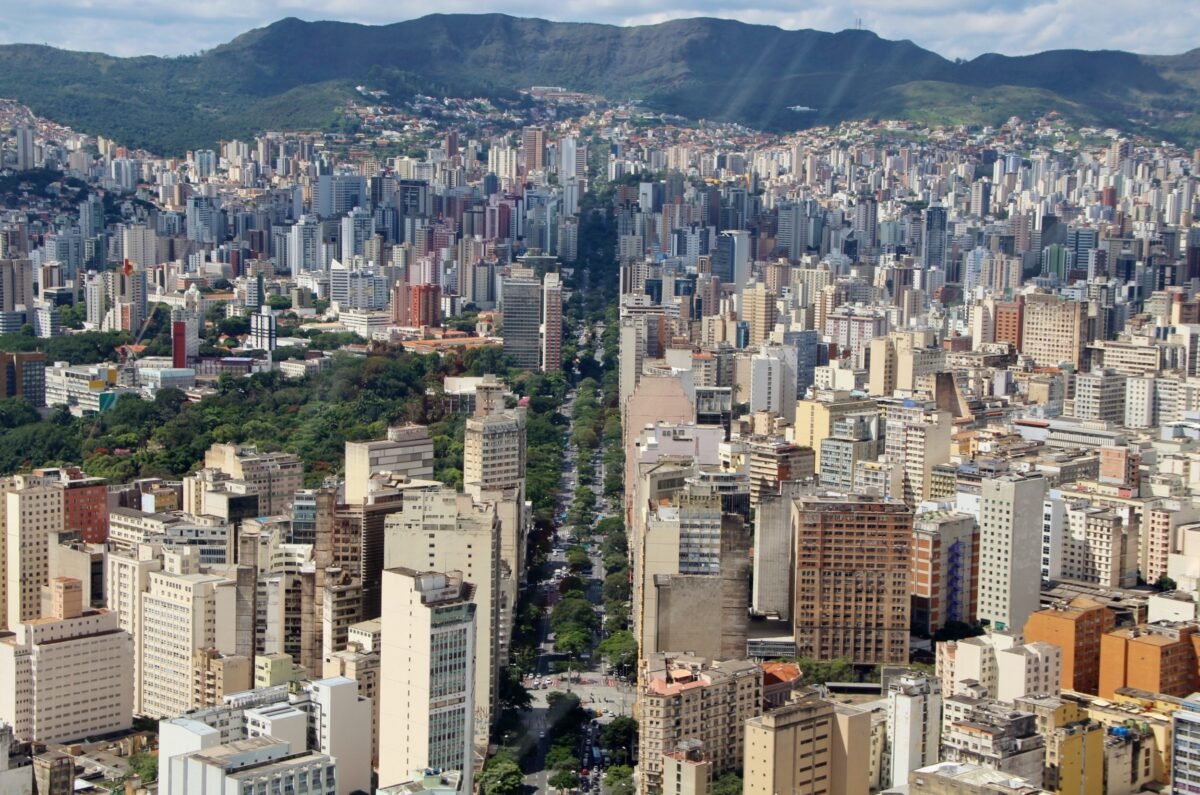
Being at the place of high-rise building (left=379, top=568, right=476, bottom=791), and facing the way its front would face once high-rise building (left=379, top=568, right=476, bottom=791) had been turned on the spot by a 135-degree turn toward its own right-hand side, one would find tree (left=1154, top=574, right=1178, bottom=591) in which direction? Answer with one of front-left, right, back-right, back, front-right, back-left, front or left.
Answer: back-right

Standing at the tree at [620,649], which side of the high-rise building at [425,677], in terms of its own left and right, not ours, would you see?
left

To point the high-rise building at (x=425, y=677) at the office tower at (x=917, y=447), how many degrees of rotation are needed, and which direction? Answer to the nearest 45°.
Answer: approximately 90° to its left

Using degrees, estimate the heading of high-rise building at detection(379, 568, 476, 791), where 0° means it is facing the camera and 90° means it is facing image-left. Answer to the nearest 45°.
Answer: approximately 315°

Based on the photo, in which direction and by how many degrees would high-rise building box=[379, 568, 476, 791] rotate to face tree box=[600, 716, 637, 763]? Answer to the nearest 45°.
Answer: approximately 90° to its left

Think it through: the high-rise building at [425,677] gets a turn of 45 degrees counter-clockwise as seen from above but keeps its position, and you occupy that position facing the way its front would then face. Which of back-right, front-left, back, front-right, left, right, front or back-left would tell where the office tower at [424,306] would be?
left

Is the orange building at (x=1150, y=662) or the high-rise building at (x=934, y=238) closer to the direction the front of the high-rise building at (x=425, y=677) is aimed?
the orange building

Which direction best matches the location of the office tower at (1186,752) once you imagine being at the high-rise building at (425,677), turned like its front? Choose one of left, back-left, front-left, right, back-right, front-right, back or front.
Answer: front-left

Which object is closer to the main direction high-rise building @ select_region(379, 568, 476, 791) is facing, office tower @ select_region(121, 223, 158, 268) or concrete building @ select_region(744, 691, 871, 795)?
the concrete building

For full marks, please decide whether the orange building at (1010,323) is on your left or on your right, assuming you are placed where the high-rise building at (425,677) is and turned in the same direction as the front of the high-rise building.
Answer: on your left

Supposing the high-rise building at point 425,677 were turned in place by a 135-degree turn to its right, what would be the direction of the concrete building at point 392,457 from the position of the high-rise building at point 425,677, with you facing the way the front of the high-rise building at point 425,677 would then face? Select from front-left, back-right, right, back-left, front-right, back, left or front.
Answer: right

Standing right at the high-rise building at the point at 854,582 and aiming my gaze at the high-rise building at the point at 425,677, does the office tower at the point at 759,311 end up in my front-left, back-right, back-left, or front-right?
back-right

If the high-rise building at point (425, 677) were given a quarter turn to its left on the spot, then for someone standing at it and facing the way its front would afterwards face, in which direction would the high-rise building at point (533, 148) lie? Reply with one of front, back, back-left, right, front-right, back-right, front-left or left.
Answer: front-left
